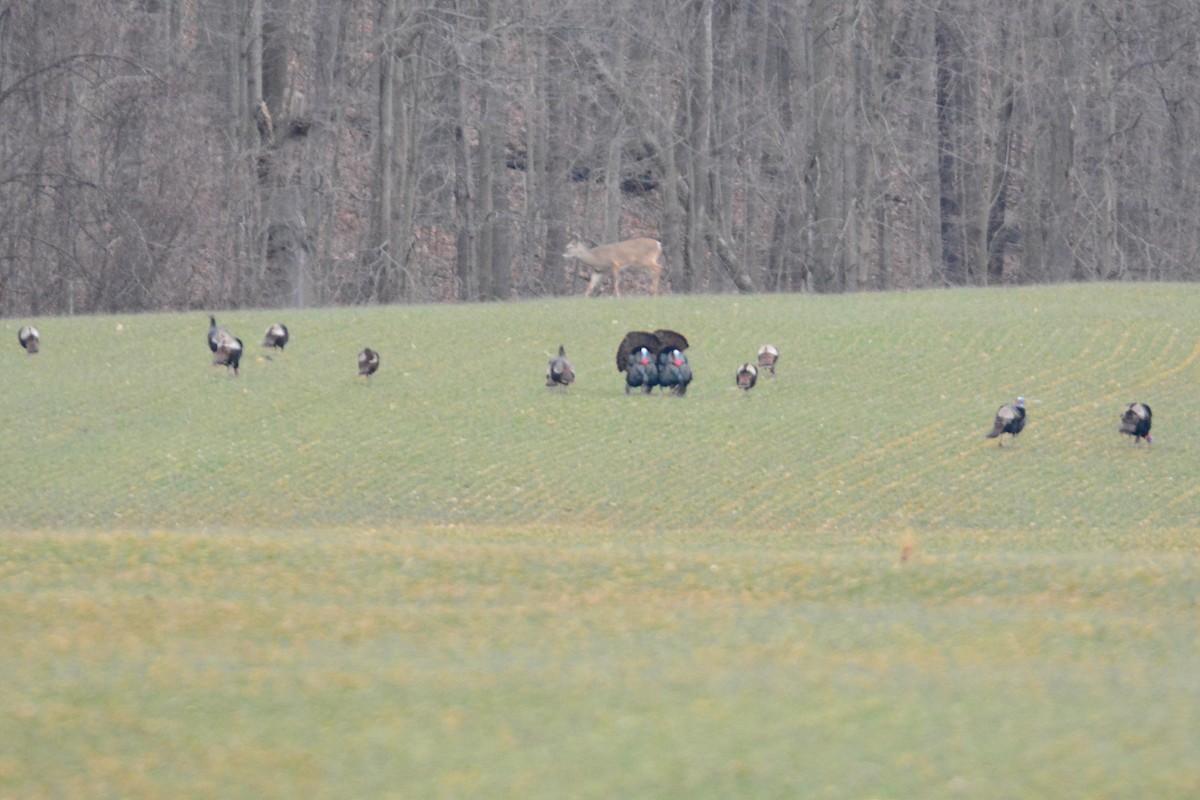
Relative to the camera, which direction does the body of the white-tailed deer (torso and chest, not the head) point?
to the viewer's left

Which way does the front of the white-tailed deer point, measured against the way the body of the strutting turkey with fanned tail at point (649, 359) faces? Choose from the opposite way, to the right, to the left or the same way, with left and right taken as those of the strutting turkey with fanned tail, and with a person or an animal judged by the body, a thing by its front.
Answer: to the right

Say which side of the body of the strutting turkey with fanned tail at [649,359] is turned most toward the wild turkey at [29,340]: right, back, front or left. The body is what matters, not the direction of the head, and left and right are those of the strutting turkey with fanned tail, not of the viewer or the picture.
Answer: right

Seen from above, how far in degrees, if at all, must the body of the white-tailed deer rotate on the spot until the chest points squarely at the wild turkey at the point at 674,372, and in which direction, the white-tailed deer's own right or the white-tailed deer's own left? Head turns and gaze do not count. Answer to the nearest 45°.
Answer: approximately 90° to the white-tailed deer's own left

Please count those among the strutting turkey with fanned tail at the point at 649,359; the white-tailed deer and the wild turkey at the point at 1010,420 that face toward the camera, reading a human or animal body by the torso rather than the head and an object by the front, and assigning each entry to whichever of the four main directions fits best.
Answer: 1

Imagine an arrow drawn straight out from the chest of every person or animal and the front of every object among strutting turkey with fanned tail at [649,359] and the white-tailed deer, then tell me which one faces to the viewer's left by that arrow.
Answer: the white-tailed deer

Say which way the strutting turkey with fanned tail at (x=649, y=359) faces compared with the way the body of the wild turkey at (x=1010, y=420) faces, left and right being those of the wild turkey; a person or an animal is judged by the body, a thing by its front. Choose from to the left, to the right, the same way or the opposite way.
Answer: to the right

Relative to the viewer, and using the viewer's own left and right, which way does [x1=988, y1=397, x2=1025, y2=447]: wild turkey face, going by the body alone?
facing to the right of the viewer

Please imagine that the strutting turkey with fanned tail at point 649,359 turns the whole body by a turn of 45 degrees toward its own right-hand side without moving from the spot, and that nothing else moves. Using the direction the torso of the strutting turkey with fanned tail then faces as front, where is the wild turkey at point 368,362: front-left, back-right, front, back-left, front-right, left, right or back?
front-right

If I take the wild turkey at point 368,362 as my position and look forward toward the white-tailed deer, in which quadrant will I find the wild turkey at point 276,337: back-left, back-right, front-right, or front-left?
front-left

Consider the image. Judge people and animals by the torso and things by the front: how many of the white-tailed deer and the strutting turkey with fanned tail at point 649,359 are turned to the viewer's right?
0

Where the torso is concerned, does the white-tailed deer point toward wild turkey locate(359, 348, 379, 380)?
no

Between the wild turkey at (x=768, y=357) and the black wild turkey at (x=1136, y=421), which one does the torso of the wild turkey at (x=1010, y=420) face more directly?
the black wild turkey

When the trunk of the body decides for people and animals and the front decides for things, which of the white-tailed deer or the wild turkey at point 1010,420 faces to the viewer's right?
the wild turkey

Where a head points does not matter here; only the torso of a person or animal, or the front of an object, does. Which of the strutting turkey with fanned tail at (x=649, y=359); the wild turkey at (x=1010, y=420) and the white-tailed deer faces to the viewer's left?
the white-tailed deer

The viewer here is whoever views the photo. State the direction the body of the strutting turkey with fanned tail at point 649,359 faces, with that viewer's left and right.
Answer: facing the viewer

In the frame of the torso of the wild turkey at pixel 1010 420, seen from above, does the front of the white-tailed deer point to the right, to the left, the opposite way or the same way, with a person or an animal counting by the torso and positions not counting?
the opposite way

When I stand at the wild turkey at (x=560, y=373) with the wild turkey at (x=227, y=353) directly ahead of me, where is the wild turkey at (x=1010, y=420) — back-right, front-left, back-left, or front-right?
back-left

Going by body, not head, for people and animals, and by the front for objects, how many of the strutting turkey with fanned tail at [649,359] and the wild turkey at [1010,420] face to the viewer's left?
0
